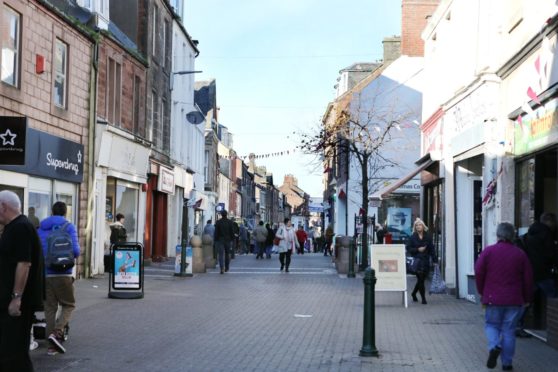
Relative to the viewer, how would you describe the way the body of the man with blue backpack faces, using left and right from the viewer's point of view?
facing away from the viewer

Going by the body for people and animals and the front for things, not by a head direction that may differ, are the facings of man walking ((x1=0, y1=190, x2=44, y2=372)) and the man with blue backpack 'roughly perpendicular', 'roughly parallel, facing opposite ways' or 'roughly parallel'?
roughly perpendicular

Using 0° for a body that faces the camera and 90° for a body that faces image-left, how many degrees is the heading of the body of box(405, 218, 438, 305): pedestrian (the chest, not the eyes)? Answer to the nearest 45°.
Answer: approximately 0°

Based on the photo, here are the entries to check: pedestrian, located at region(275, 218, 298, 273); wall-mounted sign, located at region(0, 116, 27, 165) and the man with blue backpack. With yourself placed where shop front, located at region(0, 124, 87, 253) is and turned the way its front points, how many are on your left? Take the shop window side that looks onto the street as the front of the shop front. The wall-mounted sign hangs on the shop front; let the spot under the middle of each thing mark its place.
1

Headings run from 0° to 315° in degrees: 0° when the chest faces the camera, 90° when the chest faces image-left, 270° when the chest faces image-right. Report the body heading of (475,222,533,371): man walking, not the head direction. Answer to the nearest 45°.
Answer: approximately 180°

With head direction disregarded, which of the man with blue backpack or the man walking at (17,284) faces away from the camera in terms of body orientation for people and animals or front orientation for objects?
the man with blue backpack

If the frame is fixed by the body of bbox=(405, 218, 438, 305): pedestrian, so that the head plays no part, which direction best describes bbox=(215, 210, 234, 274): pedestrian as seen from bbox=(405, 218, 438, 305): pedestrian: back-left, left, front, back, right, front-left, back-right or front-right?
back-right

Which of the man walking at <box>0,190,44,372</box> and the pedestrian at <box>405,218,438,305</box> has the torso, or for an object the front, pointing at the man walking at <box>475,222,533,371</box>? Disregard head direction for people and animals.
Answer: the pedestrian

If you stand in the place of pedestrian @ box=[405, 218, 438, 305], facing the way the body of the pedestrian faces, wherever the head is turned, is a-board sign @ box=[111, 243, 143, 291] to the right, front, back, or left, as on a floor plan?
right

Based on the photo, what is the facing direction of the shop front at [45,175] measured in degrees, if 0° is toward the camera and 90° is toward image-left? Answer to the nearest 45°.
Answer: approximately 315°

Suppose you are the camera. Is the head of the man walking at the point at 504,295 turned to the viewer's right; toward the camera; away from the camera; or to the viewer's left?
away from the camera
